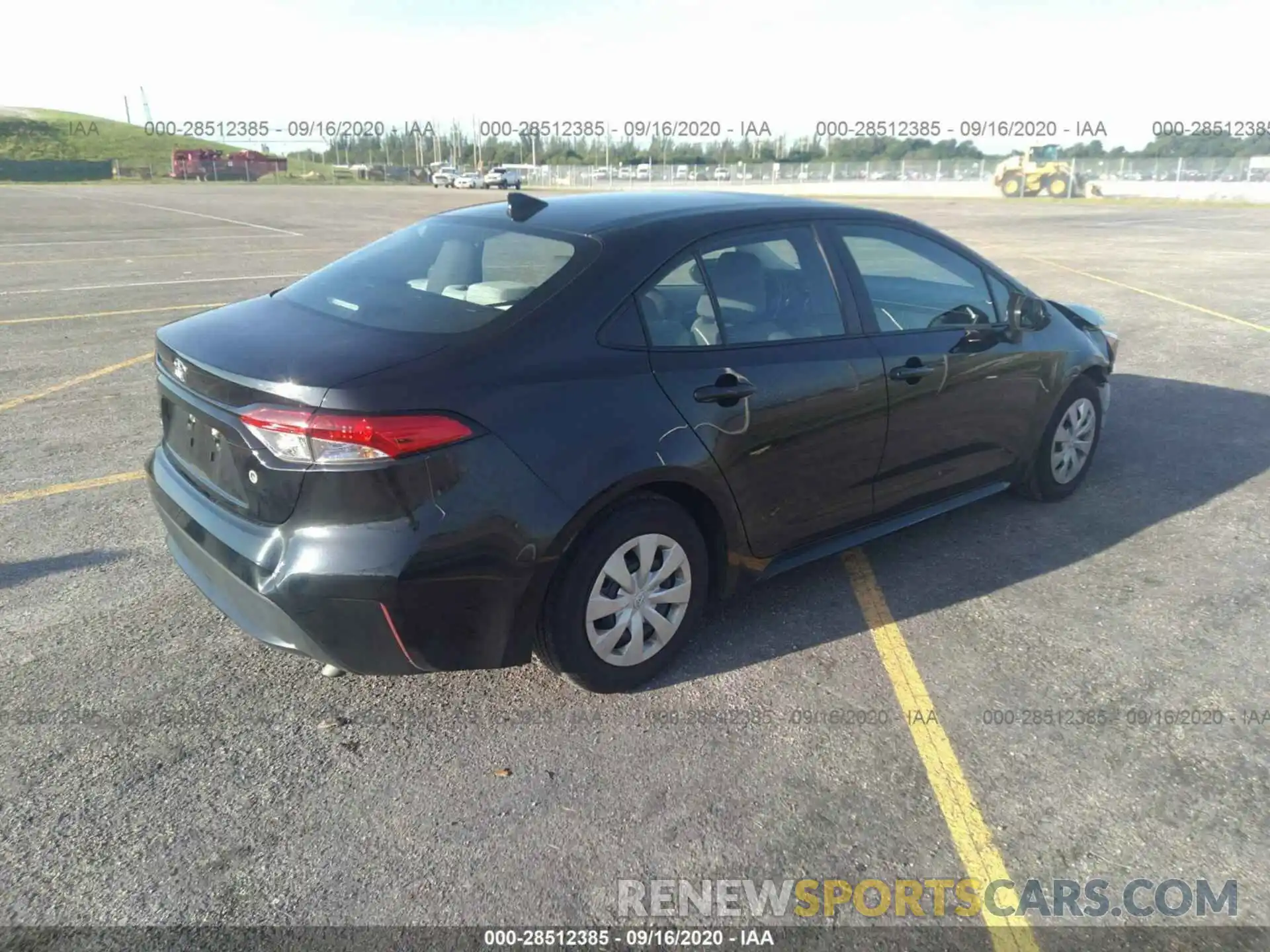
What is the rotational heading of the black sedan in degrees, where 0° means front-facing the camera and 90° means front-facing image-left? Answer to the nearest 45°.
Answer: approximately 225°

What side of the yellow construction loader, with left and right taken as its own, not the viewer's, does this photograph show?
right

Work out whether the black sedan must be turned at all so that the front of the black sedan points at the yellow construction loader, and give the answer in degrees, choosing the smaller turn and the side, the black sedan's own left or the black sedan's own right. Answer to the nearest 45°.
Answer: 0° — it already faces it

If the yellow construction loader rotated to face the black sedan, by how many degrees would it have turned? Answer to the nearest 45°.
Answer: approximately 90° to its right
